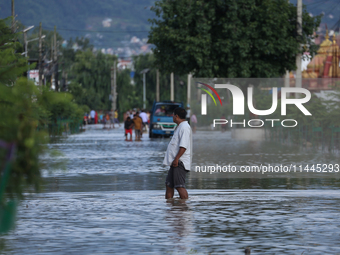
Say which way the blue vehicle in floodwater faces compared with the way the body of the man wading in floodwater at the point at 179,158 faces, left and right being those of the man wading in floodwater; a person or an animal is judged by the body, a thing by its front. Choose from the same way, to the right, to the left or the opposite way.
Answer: to the left

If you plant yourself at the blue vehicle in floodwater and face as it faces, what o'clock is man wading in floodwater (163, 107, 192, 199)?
The man wading in floodwater is roughly at 12 o'clock from the blue vehicle in floodwater.

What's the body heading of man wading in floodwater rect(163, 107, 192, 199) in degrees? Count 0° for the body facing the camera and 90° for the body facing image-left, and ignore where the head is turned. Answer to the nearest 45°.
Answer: approximately 90°

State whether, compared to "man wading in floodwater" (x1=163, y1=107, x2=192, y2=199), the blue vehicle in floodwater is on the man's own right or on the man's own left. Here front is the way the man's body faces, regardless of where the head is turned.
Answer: on the man's own right
